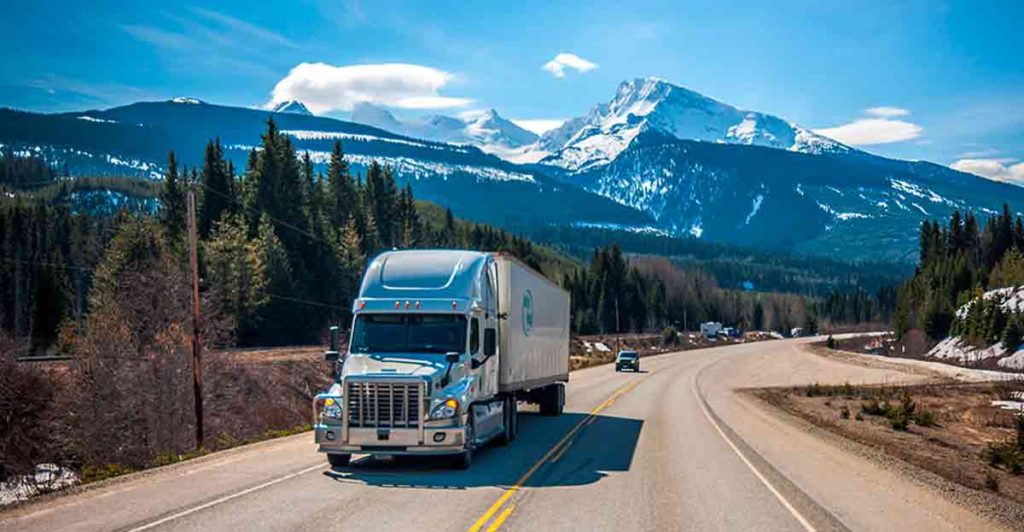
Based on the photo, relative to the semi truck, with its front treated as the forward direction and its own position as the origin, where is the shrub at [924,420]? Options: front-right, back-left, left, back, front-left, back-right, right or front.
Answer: back-left

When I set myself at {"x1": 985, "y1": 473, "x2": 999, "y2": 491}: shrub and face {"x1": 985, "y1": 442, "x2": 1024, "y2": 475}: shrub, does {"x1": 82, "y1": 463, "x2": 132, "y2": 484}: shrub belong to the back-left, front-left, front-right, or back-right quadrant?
back-left

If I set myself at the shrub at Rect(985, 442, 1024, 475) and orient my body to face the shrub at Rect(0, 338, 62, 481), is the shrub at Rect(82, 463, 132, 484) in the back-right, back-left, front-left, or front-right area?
front-left

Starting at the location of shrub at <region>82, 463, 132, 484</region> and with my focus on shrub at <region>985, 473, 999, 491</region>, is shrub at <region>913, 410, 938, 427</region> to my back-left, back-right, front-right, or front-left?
front-left

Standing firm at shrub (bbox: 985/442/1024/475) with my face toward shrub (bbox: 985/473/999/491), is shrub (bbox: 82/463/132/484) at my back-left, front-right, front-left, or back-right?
front-right

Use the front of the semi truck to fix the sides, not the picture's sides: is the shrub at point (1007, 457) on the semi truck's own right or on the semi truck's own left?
on the semi truck's own left

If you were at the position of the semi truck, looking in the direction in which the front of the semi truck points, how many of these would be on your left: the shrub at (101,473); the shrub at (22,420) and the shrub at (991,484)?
1

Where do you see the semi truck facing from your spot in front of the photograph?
facing the viewer

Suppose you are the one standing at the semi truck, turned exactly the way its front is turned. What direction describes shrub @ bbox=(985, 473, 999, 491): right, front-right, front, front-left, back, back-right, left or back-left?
left

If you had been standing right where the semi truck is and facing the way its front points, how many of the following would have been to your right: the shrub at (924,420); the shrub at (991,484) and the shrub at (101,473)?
1

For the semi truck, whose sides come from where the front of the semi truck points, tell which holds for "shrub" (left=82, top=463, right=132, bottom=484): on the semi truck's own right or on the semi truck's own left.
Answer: on the semi truck's own right

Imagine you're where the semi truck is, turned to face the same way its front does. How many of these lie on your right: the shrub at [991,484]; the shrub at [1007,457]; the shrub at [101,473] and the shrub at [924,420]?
1
